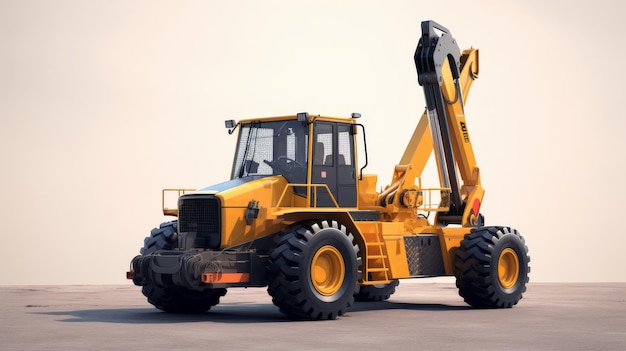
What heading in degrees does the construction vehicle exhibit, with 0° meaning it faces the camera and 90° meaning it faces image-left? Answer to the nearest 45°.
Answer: approximately 45°
